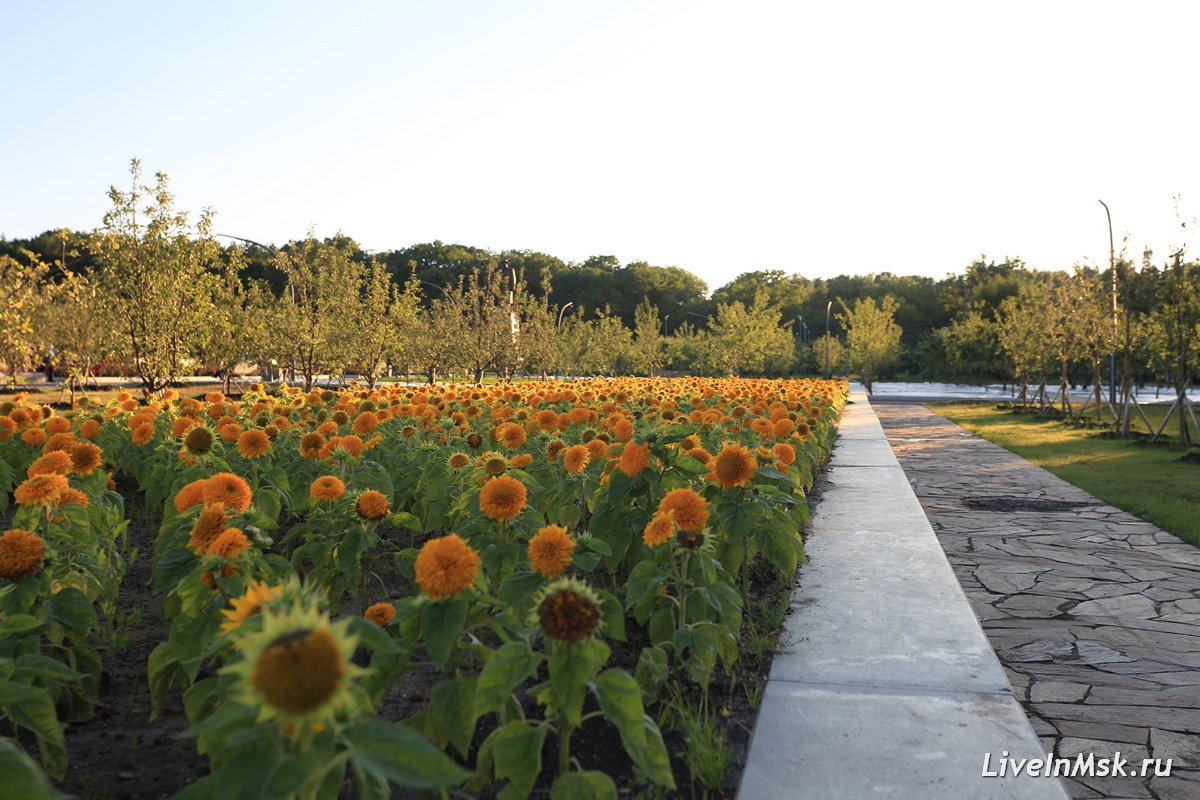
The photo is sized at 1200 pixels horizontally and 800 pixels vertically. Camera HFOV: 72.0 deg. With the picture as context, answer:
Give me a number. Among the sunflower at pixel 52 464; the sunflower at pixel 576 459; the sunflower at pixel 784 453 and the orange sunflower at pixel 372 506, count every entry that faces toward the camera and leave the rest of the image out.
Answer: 4

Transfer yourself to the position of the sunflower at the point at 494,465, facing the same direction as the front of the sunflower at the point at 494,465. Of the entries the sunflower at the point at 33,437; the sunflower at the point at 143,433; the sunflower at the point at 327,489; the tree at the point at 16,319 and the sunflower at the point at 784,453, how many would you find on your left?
1

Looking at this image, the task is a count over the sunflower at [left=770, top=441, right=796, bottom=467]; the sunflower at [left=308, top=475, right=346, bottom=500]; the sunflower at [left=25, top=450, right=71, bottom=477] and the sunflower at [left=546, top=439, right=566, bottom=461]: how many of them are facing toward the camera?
4

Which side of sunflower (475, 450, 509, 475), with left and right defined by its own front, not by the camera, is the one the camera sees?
front

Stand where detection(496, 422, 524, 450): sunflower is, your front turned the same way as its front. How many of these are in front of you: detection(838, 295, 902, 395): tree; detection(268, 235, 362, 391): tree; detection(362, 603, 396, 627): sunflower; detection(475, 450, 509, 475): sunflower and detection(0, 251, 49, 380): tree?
2

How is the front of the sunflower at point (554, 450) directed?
toward the camera

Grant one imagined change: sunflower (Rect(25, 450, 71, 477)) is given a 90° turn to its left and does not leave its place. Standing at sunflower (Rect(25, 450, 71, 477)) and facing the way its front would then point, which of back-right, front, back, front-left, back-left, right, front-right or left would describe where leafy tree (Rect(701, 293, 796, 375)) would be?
front-left

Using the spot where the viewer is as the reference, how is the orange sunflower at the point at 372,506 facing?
facing the viewer

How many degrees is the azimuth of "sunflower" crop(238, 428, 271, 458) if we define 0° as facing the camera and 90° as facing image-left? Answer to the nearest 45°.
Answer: approximately 0°

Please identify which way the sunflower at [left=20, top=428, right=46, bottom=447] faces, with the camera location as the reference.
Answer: facing the viewer

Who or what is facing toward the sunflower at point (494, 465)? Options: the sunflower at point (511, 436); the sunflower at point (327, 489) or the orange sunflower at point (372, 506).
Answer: the sunflower at point (511, 436)

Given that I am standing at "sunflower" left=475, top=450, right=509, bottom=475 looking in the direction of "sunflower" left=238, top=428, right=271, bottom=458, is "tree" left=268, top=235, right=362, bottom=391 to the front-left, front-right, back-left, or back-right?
front-right

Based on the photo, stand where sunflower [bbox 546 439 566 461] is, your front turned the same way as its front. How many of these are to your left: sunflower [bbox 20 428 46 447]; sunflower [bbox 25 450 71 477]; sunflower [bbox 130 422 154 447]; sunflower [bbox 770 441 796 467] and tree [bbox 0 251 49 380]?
1

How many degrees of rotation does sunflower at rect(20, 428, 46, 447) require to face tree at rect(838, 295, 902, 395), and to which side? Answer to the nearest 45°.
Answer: approximately 135° to its left

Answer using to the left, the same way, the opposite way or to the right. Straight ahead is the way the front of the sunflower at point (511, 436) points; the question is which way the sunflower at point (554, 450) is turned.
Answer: the same way

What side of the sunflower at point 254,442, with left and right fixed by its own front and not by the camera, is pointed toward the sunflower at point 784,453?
left
